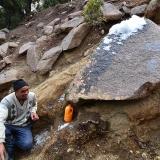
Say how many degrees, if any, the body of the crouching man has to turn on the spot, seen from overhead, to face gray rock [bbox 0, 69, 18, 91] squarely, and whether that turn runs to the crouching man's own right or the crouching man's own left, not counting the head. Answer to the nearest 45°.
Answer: approximately 135° to the crouching man's own left

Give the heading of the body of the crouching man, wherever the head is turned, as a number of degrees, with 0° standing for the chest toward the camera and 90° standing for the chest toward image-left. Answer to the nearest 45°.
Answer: approximately 315°

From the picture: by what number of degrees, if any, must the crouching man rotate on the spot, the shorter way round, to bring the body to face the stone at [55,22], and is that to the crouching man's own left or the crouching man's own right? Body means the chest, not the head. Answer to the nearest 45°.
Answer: approximately 90° to the crouching man's own left

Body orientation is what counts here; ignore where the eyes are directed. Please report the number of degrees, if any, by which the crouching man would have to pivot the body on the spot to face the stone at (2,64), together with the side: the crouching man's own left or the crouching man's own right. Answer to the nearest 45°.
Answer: approximately 135° to the crouching man's own left

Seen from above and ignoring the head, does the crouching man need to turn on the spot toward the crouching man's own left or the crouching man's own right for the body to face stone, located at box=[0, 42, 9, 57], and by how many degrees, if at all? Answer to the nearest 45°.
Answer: approximately 135° to the crouching man's own left

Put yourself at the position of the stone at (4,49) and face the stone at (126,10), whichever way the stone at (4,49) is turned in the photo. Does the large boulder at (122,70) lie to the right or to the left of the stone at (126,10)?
right

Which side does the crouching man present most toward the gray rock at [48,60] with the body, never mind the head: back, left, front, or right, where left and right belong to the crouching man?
left
